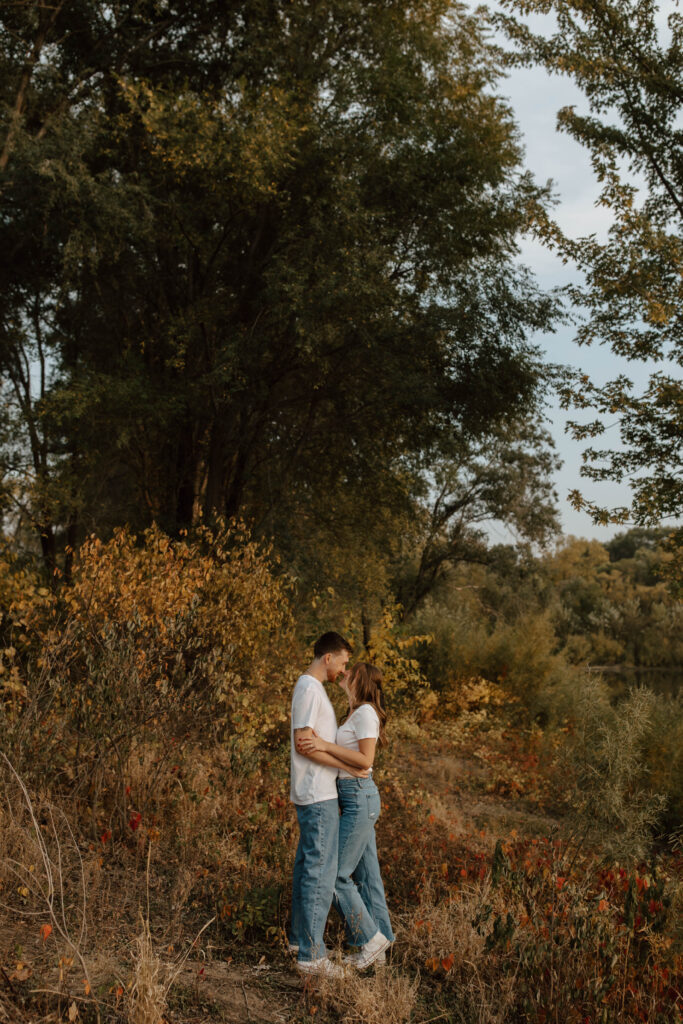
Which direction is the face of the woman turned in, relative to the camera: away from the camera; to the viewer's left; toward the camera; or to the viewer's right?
to the viewer's left

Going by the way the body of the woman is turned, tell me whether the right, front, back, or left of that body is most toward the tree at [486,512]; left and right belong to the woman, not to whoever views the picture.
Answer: right

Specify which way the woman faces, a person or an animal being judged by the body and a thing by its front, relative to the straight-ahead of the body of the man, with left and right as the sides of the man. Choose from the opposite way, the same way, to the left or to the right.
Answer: the opposite way

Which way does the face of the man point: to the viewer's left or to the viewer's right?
to the viewer's right

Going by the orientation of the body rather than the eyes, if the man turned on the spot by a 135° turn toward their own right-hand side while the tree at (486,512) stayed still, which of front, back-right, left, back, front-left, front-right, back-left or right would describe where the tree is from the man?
back-right

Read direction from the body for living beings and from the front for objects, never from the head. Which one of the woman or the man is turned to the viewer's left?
the woman

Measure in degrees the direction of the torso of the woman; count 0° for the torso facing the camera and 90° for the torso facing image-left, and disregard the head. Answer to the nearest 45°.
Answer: approximately 90°

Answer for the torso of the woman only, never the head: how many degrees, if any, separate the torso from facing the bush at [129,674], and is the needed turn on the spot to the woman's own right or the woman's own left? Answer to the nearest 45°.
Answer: approximately 45° to the woman's own right

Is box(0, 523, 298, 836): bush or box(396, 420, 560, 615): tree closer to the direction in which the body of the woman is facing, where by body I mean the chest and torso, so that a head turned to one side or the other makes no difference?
the bush

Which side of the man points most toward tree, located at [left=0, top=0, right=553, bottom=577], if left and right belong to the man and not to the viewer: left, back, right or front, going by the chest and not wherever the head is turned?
left

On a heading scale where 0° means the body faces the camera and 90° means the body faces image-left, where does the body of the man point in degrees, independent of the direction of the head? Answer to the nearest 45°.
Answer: approximately 270°

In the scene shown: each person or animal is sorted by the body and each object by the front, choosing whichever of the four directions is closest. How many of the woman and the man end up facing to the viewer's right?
1

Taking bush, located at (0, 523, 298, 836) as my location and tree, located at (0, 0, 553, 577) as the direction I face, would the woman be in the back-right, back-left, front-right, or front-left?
back-right
